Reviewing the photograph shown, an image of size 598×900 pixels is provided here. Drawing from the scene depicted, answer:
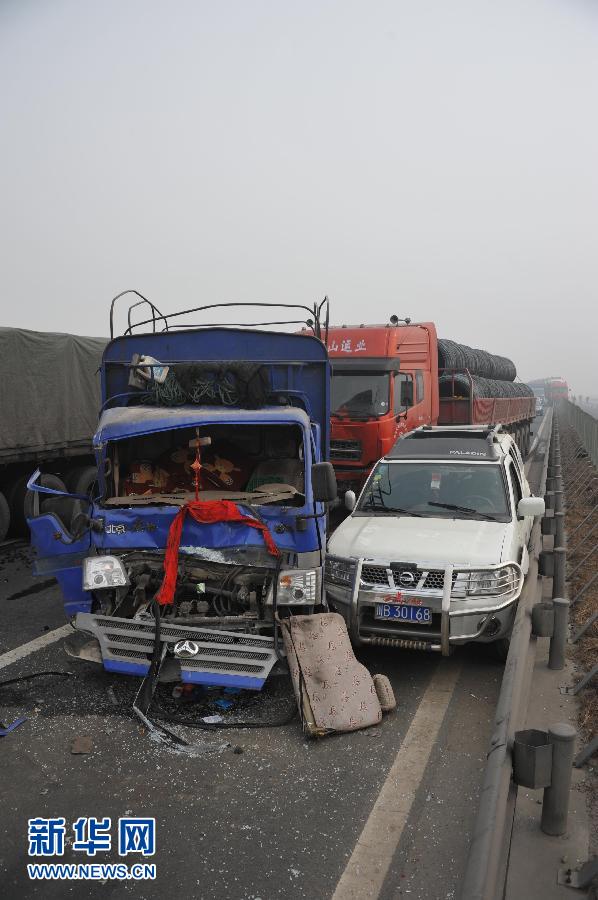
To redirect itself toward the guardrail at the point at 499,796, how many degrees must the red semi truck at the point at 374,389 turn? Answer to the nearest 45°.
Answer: approximately 45° to its left

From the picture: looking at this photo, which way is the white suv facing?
toward the camera

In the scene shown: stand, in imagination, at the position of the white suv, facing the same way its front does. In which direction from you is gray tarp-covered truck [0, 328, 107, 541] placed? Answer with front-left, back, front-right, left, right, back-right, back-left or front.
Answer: back-right

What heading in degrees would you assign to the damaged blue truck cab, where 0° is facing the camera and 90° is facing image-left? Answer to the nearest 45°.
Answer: approximately 0°

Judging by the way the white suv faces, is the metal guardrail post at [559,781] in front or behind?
in front

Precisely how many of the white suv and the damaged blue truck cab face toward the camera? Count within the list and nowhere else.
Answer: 2

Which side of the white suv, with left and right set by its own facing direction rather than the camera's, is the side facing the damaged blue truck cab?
right

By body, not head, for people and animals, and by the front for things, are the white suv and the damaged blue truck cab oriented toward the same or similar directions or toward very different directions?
same or similar directions

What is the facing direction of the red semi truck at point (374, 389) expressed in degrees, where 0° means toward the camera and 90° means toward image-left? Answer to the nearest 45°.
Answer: approximately 45°

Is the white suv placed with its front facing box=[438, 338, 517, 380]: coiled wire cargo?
no

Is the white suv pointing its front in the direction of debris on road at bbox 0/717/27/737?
no

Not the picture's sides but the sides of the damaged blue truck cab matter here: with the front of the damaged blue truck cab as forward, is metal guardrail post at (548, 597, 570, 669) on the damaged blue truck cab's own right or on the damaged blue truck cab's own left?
on the damaged blue truck cab's own left

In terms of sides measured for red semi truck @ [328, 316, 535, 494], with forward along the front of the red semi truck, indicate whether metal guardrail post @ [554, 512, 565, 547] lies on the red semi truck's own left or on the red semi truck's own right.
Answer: on the red semi truck's own left

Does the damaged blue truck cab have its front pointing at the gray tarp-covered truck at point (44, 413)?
no

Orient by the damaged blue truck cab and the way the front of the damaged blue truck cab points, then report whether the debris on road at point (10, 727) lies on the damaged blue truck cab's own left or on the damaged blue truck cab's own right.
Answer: on the damaged blue truck cab's own right

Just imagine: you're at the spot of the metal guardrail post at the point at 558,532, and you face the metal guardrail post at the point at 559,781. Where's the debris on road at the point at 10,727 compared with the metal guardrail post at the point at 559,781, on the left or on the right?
right
